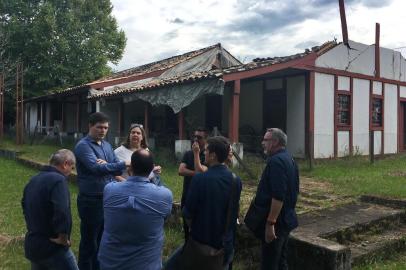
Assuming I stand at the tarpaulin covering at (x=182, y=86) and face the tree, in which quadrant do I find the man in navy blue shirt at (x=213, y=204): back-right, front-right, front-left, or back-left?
back-left

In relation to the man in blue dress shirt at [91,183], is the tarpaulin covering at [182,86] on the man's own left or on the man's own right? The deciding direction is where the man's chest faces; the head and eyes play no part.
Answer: on the man's own left

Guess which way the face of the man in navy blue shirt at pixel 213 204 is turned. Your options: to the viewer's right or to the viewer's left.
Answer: to the viewer's left

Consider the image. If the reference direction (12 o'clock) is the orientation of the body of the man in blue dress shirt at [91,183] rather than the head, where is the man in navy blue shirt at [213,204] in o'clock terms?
The man in navy blue shirt is roughly at 12 o'clock from the man in blue dress shirt.

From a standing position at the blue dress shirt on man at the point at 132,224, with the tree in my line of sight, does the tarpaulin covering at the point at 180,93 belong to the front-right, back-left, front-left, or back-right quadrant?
front-right

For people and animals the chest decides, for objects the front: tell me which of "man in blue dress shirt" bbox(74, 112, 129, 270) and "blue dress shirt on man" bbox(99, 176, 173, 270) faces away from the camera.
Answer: "blue dress shirt on man" bbox(99, 176, 173, 270)

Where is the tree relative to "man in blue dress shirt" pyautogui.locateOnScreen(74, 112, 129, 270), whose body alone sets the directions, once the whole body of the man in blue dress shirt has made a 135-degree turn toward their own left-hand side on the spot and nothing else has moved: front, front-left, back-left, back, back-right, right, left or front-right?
front

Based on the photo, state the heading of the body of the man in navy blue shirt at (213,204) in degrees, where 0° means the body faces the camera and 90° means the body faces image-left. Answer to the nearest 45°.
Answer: approximately 135°

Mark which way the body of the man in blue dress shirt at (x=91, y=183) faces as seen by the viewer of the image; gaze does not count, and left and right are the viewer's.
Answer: facing the viewer and to the right of the viewer

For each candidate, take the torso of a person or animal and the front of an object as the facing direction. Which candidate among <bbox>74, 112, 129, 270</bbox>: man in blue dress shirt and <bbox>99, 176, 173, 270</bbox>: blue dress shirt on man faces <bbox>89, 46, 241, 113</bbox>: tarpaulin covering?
<bbox>99, 176, 173, 270</bbox>: blue dress shirt on man

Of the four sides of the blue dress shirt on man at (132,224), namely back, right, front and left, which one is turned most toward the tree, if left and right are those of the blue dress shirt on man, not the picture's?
front

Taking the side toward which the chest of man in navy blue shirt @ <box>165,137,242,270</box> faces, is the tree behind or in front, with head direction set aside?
in front

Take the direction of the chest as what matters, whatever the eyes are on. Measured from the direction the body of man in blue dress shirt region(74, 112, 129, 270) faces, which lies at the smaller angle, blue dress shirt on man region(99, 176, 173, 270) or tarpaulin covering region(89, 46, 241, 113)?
the blue dress shirt on man

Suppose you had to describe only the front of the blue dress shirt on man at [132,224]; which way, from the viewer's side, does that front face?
away from the camera

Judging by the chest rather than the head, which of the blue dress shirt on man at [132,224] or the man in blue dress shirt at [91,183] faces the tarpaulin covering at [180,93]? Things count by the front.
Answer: the blue dress shirt on man at [132,224]
